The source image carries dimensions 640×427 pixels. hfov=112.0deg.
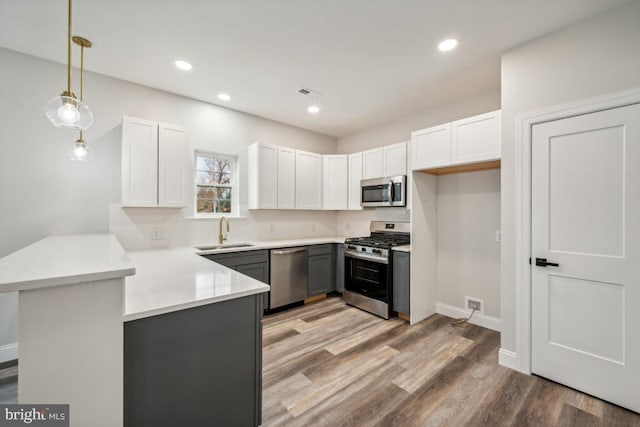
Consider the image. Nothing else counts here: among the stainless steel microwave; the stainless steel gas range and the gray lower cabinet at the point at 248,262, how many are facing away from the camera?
0

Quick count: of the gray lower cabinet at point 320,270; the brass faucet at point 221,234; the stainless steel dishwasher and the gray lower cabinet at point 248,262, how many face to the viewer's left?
0

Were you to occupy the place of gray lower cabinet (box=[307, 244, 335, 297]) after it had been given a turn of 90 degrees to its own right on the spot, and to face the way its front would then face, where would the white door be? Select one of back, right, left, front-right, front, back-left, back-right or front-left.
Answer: left

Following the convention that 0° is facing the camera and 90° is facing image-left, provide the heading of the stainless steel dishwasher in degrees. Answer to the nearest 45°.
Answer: approximately 315°

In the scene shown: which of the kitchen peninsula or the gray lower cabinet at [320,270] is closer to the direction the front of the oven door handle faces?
the kitchen peninsula

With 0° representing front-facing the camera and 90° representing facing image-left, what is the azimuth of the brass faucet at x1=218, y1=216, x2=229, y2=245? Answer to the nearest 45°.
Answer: approximately 315°

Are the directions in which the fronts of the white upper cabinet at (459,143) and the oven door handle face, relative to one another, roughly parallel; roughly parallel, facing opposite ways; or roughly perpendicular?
roughly parallel

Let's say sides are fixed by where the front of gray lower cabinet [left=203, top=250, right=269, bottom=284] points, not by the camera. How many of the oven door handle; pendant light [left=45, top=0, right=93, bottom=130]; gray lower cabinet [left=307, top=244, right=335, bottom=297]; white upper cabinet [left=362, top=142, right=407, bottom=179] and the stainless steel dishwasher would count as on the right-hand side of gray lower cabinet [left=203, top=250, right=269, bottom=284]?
1

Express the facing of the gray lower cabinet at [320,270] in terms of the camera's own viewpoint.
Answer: facing the viewer and to the right of the viewer
